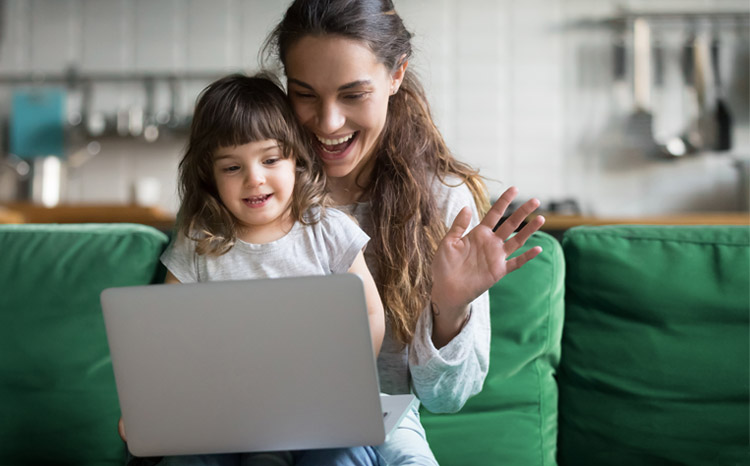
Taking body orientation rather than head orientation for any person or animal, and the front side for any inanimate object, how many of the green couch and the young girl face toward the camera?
2

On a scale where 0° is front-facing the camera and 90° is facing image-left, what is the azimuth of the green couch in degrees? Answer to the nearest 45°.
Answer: approximately 0°

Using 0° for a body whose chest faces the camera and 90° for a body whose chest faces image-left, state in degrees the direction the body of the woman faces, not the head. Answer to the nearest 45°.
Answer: approximately 45°

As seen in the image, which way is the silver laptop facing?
away from the camera

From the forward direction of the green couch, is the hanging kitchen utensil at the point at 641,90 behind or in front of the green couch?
behind

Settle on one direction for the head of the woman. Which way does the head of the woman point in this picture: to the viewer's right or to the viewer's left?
to the viewer's left
